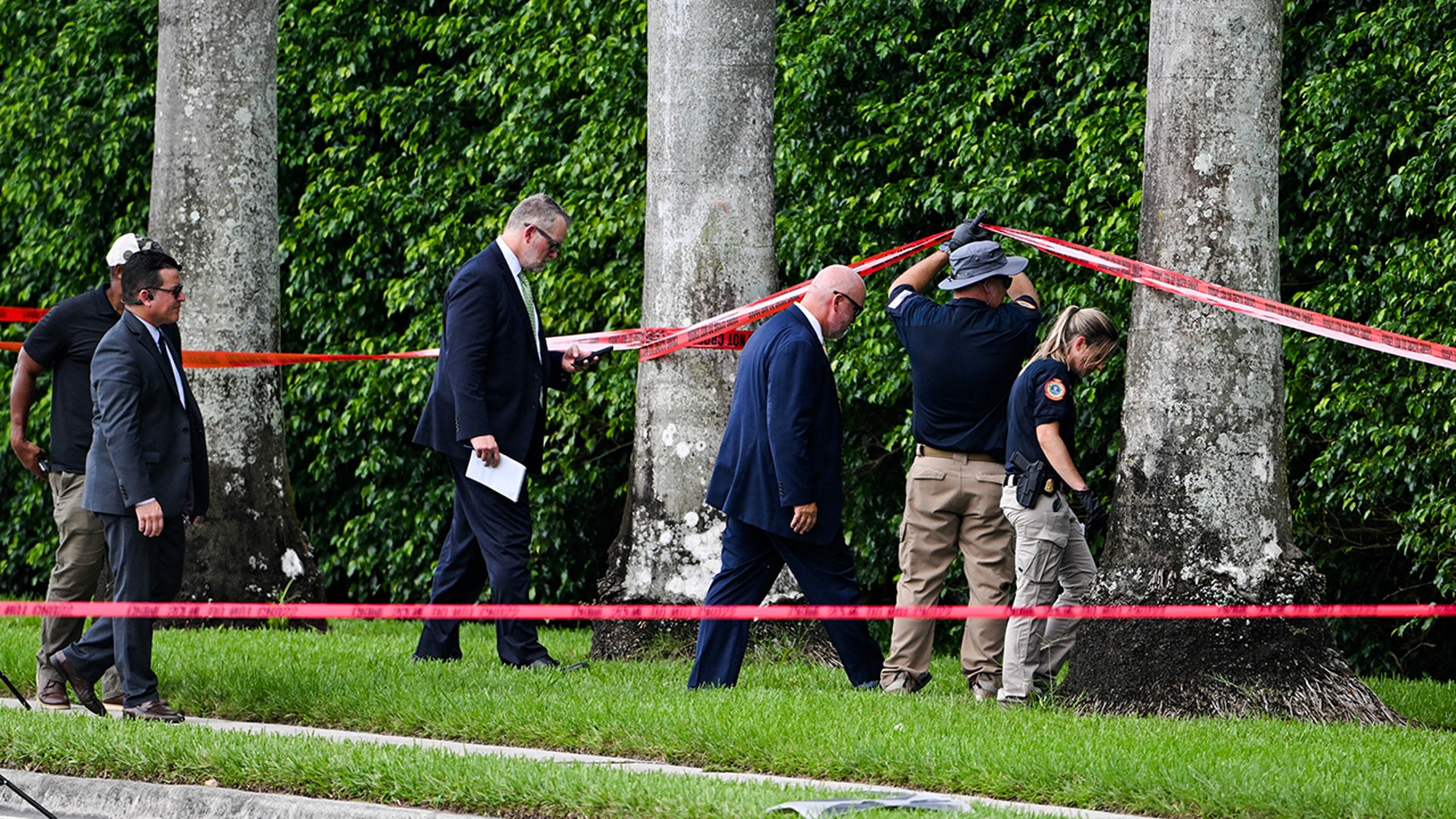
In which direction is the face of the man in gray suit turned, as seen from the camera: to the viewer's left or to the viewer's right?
to the viewer's right

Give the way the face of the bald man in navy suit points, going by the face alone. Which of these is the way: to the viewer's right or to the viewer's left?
to the viewer's right

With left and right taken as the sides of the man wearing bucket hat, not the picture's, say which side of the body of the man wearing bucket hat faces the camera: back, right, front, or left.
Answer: back

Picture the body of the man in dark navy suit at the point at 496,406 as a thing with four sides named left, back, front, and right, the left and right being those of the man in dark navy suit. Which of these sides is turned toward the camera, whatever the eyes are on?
right

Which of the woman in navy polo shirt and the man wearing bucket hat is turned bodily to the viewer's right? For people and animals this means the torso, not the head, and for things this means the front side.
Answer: the woman in navy polo shirt

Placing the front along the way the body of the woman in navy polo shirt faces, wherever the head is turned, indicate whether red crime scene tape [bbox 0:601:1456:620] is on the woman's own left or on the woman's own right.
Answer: on the woman's own right

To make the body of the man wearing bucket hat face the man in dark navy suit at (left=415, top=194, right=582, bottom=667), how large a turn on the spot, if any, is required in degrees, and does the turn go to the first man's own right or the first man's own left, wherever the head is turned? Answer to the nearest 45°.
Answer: approximately 90° to the first man's own left

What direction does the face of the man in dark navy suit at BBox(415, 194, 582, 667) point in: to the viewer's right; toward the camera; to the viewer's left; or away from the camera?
to the viewer's right

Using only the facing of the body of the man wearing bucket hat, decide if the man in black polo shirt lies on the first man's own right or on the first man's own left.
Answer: on the first man's own left

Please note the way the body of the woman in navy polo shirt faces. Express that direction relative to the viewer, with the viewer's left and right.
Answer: facing to the right of the viewer

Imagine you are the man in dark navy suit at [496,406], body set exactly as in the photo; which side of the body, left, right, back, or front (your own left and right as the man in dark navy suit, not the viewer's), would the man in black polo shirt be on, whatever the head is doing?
back

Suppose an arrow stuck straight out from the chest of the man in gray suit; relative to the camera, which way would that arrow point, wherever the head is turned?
to the viewer's right
